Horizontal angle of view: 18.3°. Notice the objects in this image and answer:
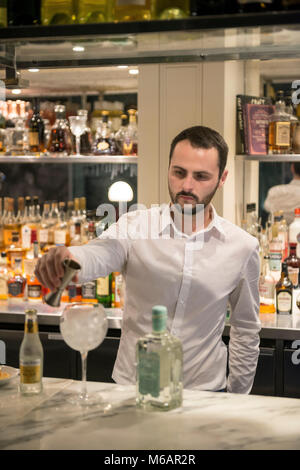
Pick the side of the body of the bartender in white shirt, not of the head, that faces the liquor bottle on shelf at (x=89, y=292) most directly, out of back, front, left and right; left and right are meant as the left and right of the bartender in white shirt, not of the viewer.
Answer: back

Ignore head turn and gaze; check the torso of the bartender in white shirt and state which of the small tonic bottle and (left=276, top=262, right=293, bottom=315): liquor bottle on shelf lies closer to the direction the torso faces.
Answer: the small tonic bottle

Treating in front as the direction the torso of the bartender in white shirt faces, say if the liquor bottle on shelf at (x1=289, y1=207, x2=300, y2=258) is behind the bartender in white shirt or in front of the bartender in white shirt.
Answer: behind

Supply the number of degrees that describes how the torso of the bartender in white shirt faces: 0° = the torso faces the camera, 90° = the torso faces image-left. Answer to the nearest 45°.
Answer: approximately 0°

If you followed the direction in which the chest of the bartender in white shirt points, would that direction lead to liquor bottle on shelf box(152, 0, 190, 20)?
yes

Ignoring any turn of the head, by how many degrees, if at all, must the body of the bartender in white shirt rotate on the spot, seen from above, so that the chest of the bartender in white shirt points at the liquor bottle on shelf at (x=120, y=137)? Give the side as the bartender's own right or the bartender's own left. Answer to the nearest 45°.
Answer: approximately 180°

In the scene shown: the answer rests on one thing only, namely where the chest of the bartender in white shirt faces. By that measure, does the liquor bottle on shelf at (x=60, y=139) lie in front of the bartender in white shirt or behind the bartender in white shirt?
behind

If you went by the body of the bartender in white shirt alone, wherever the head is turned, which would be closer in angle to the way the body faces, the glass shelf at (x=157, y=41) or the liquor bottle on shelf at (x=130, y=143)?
the glass shelf

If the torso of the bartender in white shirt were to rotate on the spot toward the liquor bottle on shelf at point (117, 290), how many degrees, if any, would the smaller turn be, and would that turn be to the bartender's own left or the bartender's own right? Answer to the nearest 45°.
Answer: approximately 180°

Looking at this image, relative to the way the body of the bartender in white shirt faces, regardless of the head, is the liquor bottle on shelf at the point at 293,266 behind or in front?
behind

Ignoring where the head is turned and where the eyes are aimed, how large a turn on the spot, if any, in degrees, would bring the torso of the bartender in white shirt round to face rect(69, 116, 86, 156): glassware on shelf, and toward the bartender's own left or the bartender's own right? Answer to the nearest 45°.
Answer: approximately 180°
